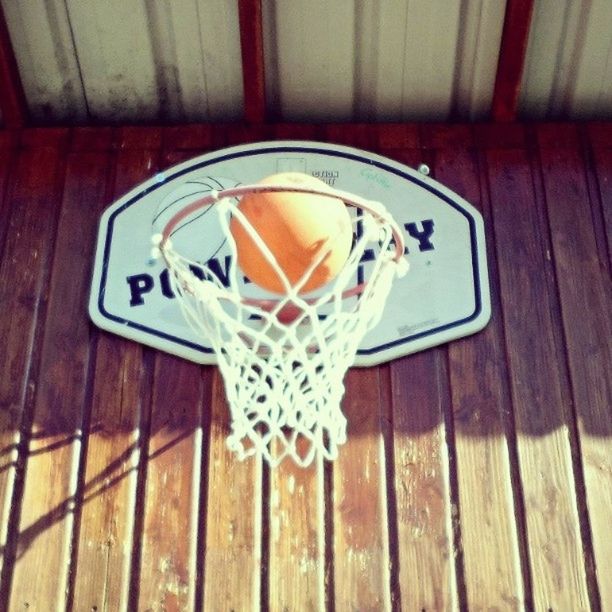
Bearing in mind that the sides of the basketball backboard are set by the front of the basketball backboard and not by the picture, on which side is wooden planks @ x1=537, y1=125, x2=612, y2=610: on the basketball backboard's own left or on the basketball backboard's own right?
on the basketball backboard's own left

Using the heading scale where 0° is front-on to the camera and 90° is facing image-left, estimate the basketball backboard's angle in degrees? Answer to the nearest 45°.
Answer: approximately 0°

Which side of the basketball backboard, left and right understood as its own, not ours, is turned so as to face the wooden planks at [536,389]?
left
